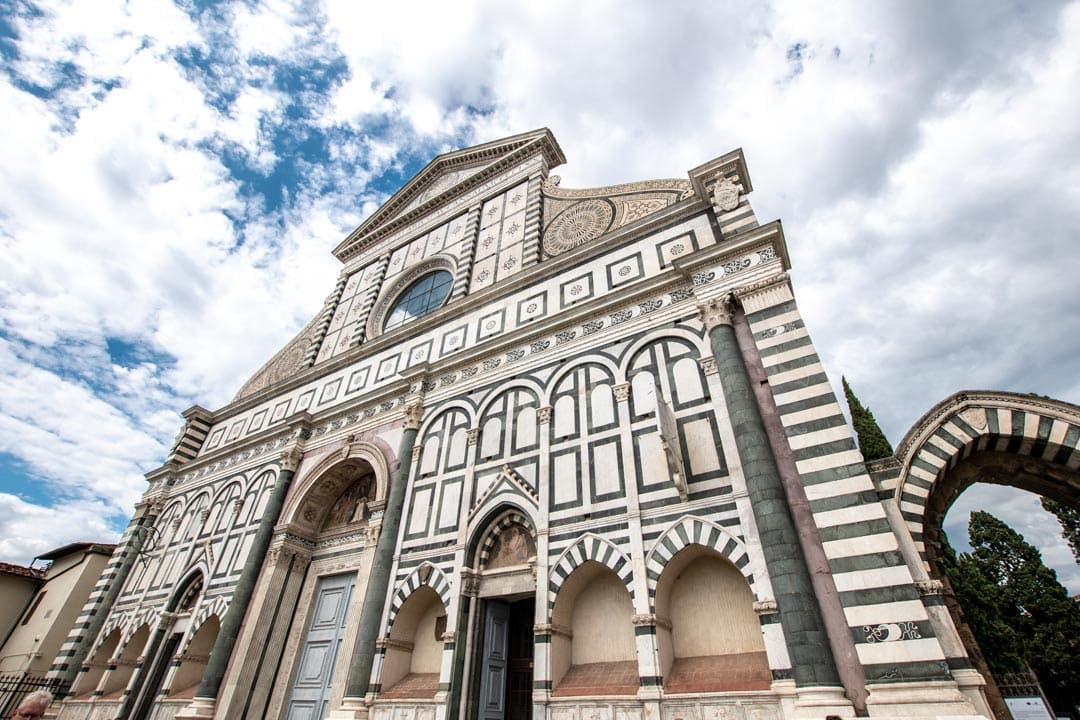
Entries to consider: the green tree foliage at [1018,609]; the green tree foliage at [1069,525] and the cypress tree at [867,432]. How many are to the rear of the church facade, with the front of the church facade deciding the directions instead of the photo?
3

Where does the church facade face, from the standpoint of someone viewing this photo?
facing the viewer and to the left of the viewer

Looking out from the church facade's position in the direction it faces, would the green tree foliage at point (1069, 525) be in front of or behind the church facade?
behind

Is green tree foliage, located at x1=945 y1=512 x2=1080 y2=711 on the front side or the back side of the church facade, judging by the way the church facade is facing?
on the back side
